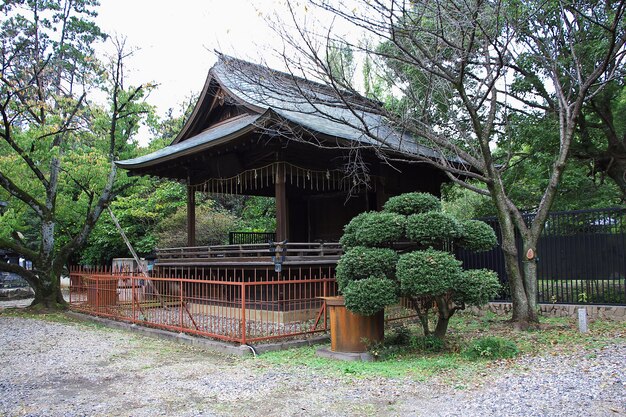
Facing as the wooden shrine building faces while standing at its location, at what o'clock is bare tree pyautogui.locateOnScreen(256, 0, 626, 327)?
The bare tree is roughly at 9 o'clock from the wooden shrine building.

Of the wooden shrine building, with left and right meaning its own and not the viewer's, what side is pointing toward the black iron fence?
left

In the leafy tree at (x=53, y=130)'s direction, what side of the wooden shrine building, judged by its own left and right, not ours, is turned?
right

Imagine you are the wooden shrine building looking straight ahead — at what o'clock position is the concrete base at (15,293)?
The concrete base is roughly at 3 o'clock from the wooden shrine building.

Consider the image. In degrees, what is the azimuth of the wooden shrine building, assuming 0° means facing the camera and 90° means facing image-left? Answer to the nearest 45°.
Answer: approximately 45°

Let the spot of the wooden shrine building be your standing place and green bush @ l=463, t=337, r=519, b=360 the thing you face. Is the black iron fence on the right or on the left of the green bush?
left

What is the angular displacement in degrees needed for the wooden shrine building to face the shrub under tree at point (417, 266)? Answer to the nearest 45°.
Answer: approximately 45° to its left

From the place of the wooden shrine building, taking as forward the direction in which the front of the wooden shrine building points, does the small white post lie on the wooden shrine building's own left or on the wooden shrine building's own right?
on the wooden shrine building's own left
